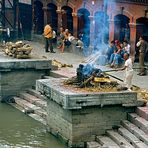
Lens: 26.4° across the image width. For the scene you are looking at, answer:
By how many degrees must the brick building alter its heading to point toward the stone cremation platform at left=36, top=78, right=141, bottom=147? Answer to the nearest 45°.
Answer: approximately 45° to its left

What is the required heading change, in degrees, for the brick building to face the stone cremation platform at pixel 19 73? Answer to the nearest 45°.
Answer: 0° — it already faces it

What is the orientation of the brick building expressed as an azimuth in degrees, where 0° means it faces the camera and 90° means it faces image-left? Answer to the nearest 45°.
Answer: approximately 45°

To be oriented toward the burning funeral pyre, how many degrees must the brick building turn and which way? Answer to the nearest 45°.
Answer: approximately 45° to its left
